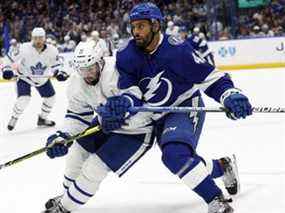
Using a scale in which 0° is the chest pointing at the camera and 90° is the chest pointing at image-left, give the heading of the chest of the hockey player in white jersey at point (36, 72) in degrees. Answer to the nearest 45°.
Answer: approximately 0°

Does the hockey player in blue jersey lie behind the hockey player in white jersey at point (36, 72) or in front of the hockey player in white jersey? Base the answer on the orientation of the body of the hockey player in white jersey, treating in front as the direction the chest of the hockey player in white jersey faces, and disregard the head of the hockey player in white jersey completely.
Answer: in front

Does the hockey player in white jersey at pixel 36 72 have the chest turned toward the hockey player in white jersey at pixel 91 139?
yes
